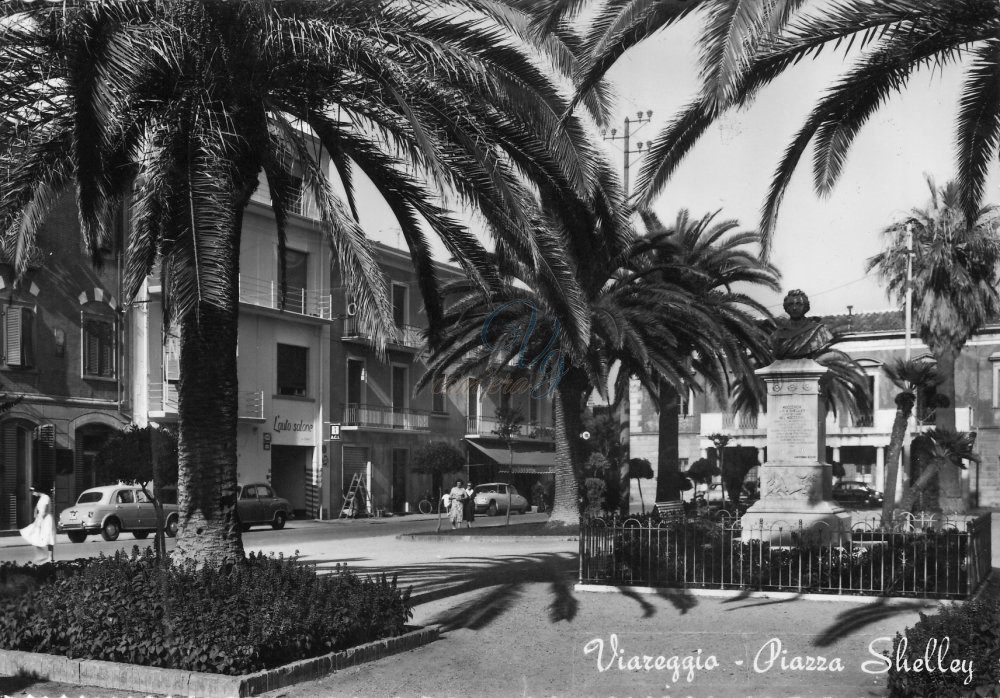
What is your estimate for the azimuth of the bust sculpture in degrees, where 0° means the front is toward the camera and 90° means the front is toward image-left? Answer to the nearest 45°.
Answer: approximately 0°

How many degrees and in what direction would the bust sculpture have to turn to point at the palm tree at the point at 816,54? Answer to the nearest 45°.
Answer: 0° — it already faces it

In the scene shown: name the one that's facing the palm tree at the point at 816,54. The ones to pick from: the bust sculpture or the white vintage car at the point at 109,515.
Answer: the bust sculpture
